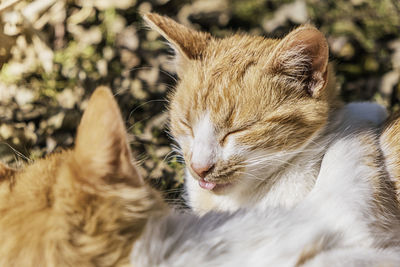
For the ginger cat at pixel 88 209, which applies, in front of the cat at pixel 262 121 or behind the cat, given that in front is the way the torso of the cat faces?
in front

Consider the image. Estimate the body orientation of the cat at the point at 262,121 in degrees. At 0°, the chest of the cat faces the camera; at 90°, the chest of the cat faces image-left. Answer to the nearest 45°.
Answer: approximately 45°
